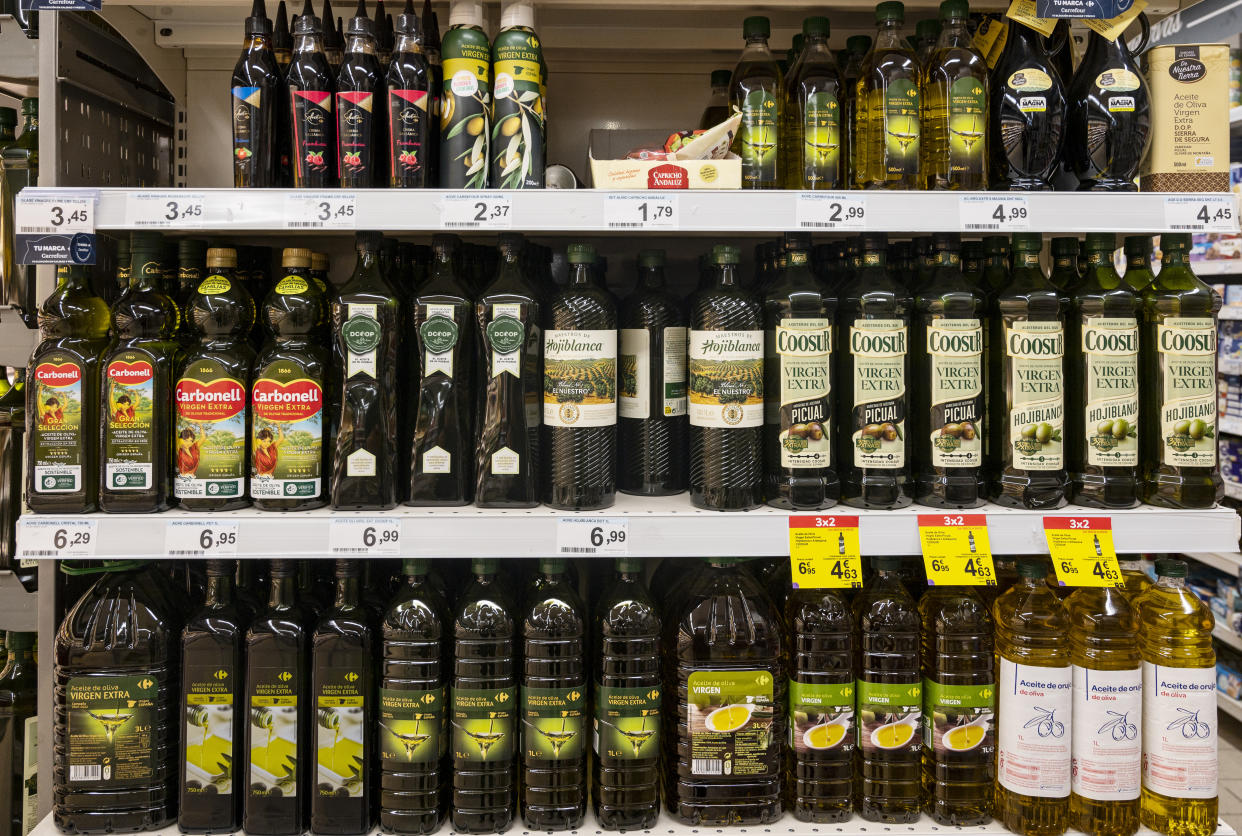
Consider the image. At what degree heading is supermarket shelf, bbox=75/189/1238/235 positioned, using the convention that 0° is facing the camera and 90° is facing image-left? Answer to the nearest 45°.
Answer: approximately 0°

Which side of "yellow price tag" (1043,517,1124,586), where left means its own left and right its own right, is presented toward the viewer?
front

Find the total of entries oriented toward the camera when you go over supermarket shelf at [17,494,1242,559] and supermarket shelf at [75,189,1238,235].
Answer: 2

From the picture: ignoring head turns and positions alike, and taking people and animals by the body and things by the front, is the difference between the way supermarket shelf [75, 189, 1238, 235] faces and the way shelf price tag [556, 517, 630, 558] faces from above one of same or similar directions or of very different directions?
same or similar directions

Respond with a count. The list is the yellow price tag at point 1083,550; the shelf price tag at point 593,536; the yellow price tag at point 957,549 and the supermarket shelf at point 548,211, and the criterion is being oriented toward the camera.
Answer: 4

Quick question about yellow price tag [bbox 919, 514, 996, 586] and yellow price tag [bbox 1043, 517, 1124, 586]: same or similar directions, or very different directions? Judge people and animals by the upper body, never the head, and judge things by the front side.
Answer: same or similar directions

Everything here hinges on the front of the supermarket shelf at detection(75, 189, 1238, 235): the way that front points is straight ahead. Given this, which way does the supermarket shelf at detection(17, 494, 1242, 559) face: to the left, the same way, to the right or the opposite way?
the same way

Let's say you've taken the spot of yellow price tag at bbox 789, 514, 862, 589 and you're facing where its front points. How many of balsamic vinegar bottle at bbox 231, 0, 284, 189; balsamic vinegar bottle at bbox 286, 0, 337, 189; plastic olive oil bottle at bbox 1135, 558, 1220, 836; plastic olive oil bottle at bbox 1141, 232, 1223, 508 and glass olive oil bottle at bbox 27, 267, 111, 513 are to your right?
3

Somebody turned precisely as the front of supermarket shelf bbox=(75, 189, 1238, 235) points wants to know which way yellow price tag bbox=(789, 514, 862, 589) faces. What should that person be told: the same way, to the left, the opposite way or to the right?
the same way

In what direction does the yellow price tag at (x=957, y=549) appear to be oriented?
toward the camera
